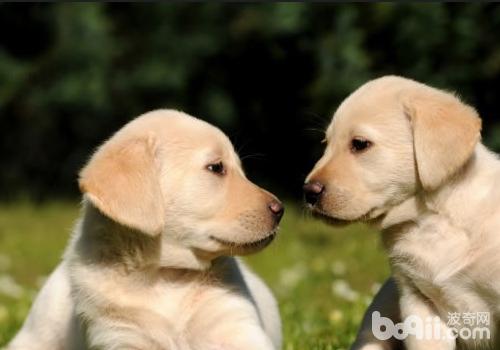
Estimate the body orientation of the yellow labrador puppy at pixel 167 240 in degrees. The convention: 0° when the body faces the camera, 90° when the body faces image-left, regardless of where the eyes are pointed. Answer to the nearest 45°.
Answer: approximately 315°

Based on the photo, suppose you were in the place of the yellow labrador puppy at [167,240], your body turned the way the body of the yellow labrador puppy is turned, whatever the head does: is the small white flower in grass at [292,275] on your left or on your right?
on your left

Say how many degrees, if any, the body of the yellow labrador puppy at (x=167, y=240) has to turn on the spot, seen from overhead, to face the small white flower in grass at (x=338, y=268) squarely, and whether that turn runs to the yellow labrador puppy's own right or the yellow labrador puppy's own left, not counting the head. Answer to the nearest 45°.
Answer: approximately 90° to the yellow labrador puppy's own left
